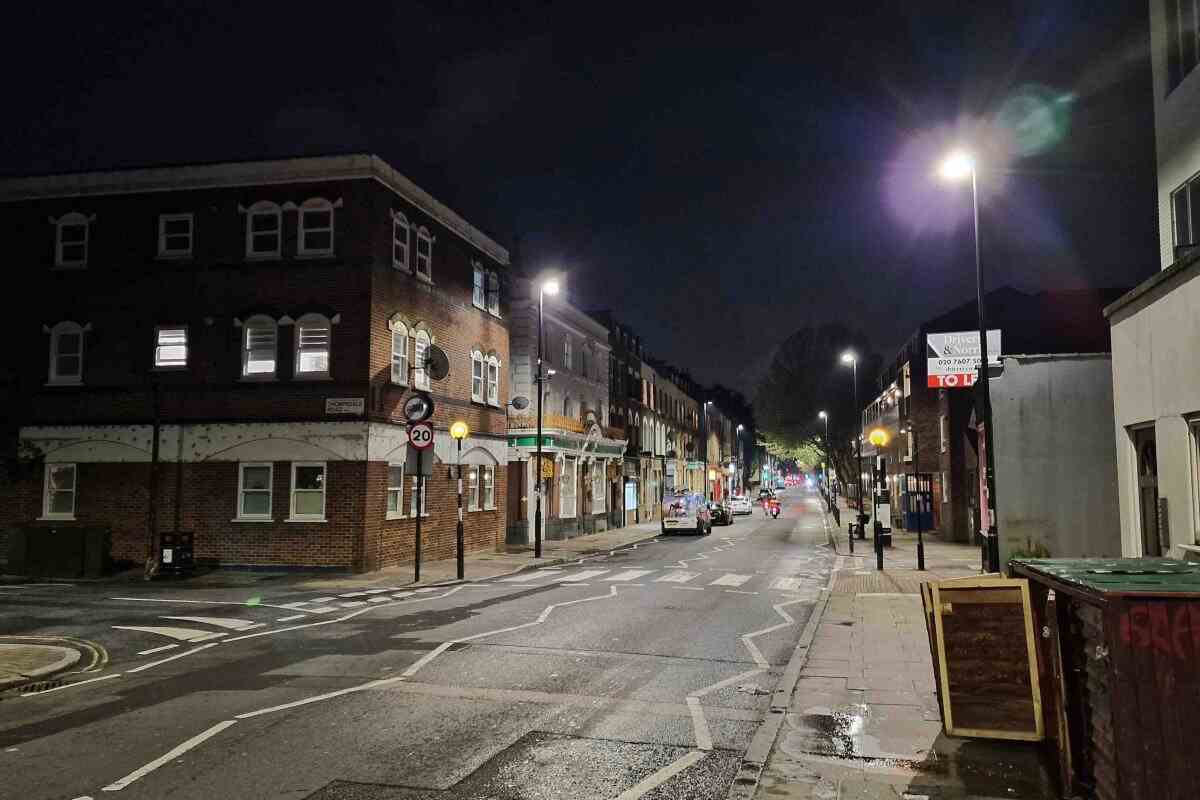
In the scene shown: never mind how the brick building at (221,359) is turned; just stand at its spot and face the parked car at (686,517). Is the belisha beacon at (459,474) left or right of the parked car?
right

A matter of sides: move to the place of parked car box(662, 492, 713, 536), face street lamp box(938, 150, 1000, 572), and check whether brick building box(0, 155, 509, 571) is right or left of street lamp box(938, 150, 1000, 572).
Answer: right

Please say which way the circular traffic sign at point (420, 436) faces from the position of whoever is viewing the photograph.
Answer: facing the viewer

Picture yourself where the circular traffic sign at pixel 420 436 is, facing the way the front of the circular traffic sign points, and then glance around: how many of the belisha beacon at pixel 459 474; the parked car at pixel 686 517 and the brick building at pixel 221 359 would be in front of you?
0

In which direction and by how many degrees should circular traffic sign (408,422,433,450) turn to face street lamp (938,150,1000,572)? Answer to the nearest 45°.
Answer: approximately 45° to its left

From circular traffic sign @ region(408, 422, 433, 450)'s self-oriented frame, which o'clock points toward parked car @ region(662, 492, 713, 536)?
The parked car is roughly at 7 o'clock from the circular traffic sign.

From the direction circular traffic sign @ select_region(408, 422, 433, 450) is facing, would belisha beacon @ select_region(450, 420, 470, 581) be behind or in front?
behind
